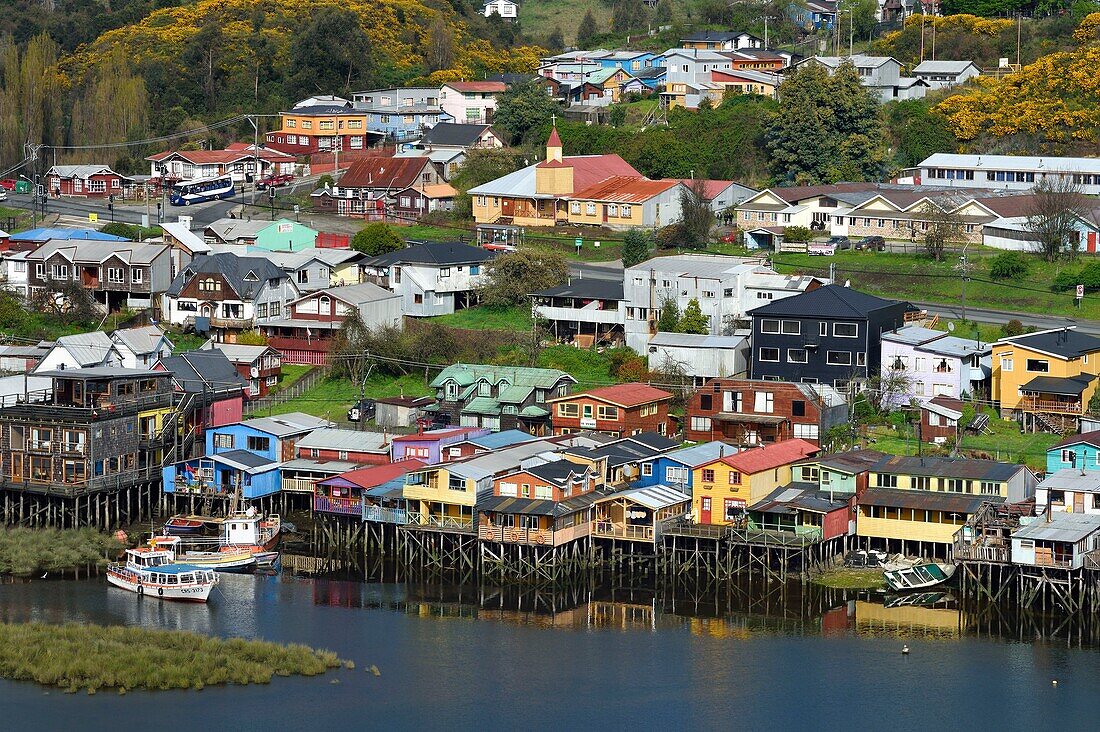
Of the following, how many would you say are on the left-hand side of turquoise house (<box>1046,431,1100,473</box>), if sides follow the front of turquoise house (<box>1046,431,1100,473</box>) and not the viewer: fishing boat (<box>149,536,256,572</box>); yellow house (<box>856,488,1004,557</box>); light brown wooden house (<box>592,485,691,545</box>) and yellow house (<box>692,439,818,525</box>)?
0

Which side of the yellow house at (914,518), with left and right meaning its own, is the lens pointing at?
front

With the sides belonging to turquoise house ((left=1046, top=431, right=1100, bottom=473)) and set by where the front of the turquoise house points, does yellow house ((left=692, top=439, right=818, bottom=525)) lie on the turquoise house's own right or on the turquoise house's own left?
on the turquoise house's own right

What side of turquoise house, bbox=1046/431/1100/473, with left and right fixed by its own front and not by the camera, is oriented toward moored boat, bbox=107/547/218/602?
right

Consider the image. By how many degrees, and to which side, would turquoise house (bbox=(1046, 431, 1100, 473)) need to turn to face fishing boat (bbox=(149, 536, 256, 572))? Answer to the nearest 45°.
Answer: approximately 90° to its right

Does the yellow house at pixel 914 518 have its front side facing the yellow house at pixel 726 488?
no

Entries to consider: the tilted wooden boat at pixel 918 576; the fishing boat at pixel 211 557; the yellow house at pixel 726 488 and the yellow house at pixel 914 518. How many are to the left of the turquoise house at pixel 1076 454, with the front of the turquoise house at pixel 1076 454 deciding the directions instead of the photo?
0

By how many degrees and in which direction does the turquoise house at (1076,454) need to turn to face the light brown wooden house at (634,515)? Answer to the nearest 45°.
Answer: approximately 90° to its right

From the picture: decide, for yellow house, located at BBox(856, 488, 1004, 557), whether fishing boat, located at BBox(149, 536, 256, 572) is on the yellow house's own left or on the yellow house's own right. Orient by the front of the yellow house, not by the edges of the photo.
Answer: on the yellow house's own right

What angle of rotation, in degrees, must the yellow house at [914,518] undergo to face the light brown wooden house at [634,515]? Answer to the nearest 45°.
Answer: approximately 90° to its right

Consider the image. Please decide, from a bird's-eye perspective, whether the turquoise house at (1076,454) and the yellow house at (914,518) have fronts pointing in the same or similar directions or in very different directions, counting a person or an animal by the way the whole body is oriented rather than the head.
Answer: same or similar directions

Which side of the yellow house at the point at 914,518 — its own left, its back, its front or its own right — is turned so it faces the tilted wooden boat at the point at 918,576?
front

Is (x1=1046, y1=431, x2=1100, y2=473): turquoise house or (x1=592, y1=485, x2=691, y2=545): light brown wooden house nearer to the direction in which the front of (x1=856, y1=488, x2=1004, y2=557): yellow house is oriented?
the light brown wooden house

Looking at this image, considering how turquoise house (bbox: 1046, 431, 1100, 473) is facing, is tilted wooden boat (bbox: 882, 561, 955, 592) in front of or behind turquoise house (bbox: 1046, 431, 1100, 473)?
in front

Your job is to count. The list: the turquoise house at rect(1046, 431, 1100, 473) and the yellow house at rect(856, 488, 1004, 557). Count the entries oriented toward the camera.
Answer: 2

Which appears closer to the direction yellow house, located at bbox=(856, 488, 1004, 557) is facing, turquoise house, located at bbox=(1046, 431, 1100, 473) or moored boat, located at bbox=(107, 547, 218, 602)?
the moored boat

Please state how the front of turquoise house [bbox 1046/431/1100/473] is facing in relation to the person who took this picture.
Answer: facing the viewer

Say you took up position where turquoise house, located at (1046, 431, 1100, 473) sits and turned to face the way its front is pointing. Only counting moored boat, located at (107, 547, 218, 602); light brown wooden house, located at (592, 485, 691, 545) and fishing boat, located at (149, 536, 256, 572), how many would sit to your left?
0
